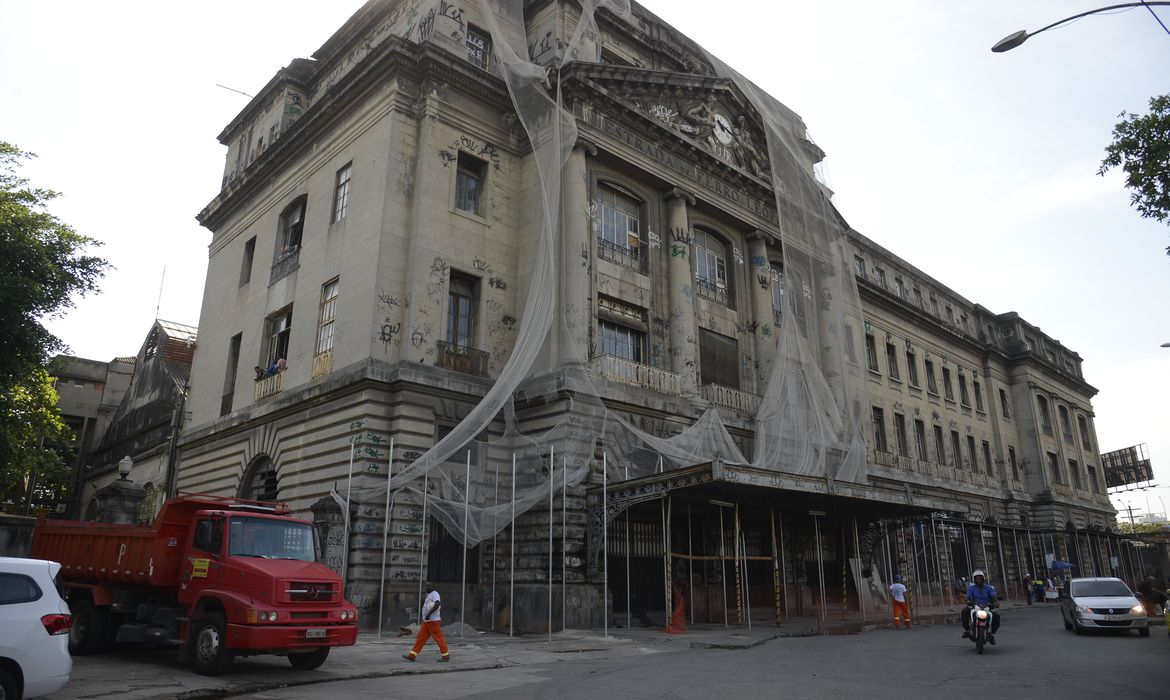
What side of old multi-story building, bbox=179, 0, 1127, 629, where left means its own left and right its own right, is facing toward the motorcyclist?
front

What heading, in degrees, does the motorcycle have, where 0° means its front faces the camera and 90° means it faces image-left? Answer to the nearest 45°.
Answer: approximately 0°

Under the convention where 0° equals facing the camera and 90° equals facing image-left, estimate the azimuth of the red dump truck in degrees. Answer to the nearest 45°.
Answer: approximately 315°

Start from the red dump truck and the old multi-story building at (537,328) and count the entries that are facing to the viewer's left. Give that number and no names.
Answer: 0

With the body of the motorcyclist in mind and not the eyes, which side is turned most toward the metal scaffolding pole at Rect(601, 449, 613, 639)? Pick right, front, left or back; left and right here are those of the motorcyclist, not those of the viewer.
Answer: right

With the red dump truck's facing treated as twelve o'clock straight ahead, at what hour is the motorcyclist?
The motorcyclist is roughly at 11 o'clock from the red dump truck.

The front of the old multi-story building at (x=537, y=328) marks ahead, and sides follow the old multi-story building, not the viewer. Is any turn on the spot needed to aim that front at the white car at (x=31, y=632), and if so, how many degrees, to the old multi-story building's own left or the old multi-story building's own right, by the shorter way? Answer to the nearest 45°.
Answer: approximately 45° to the old multi-story building's own right

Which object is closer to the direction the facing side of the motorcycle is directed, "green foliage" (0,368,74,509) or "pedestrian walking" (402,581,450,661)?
the pedestrian walking

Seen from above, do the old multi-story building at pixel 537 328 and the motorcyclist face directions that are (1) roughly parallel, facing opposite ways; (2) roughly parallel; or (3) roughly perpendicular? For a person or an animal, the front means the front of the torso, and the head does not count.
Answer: roughly perpendicular
